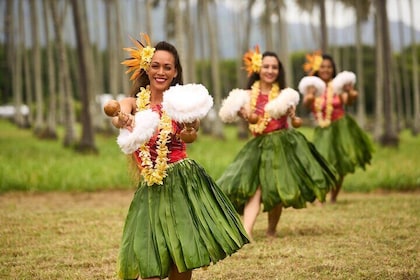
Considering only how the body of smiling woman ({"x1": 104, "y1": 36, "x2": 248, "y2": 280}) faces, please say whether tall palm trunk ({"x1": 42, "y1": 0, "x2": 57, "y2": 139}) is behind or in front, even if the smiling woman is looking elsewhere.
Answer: behind

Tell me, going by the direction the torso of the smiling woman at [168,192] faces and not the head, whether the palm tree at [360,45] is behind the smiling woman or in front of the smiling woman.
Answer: behind

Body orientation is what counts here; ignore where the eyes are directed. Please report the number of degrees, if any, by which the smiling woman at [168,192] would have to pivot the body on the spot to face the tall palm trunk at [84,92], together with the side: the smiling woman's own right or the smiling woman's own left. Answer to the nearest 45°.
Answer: approximately 180°

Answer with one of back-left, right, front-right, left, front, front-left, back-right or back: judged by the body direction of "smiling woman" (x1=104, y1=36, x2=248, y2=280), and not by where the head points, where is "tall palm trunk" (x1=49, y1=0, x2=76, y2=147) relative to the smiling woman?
back

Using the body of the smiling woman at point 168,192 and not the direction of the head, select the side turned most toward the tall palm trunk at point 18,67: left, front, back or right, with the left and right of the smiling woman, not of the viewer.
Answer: back

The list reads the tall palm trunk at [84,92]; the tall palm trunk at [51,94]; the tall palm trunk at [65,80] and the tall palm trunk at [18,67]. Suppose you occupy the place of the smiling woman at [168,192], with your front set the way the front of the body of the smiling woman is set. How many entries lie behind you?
4

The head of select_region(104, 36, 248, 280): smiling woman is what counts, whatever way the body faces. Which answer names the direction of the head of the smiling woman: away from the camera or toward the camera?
toward the camera

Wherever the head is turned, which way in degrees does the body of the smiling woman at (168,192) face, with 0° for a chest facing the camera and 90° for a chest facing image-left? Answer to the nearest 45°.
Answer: approximately 0°

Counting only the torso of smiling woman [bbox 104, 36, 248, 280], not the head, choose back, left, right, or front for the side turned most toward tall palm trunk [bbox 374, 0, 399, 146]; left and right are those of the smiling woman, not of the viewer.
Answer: back
